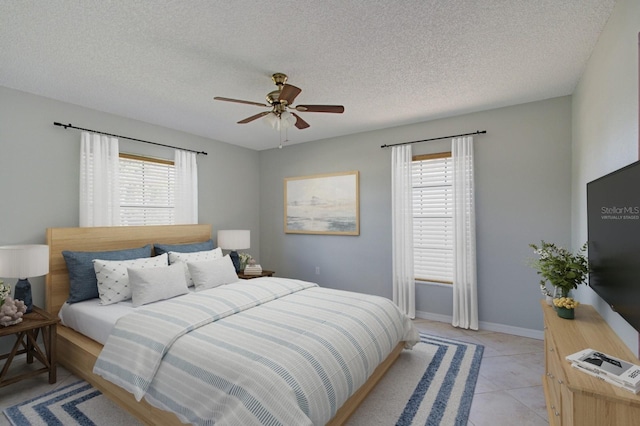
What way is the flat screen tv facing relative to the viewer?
to the viewer's left

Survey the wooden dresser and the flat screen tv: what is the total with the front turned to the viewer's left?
2

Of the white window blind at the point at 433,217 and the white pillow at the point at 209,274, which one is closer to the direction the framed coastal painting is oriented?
the white pillow

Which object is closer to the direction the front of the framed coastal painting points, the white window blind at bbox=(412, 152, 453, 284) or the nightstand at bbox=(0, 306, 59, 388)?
the nightstand

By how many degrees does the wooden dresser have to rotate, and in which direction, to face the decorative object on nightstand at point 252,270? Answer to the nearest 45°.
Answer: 0° — it already faces it

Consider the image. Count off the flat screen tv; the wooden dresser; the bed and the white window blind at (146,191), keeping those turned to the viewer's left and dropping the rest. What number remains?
2

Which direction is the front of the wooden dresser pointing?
to the viewer's left

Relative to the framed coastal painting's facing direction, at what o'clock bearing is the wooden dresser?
The wooden dresser is roughly at 10 o'clock from the framed coastal painting.
